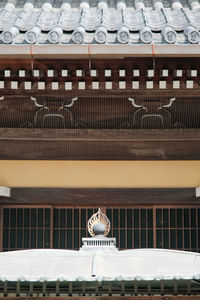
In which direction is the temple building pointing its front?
toward the camera
